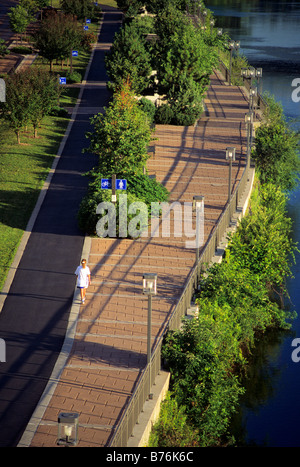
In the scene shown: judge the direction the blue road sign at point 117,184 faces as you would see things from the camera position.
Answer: facing the viewer

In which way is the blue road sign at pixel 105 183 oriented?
toward the camera

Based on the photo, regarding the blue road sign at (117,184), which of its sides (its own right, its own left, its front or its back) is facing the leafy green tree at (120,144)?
back

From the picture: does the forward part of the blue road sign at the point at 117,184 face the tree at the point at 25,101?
no

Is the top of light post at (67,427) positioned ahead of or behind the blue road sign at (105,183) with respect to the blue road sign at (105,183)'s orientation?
ahead

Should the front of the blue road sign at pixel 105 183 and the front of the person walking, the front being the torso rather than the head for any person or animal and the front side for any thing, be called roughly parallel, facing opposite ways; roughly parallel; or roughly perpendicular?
roughly parallel

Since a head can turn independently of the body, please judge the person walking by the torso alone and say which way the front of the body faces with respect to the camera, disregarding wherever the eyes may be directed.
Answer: toward the camera

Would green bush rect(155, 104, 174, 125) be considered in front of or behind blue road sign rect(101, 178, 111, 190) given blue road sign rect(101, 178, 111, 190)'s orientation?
behind

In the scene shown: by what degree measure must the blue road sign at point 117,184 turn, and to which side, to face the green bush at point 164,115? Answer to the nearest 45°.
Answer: approximately 180°

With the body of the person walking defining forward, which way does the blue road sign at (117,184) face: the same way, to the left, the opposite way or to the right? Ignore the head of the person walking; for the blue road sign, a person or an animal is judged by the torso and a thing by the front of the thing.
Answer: the same way
